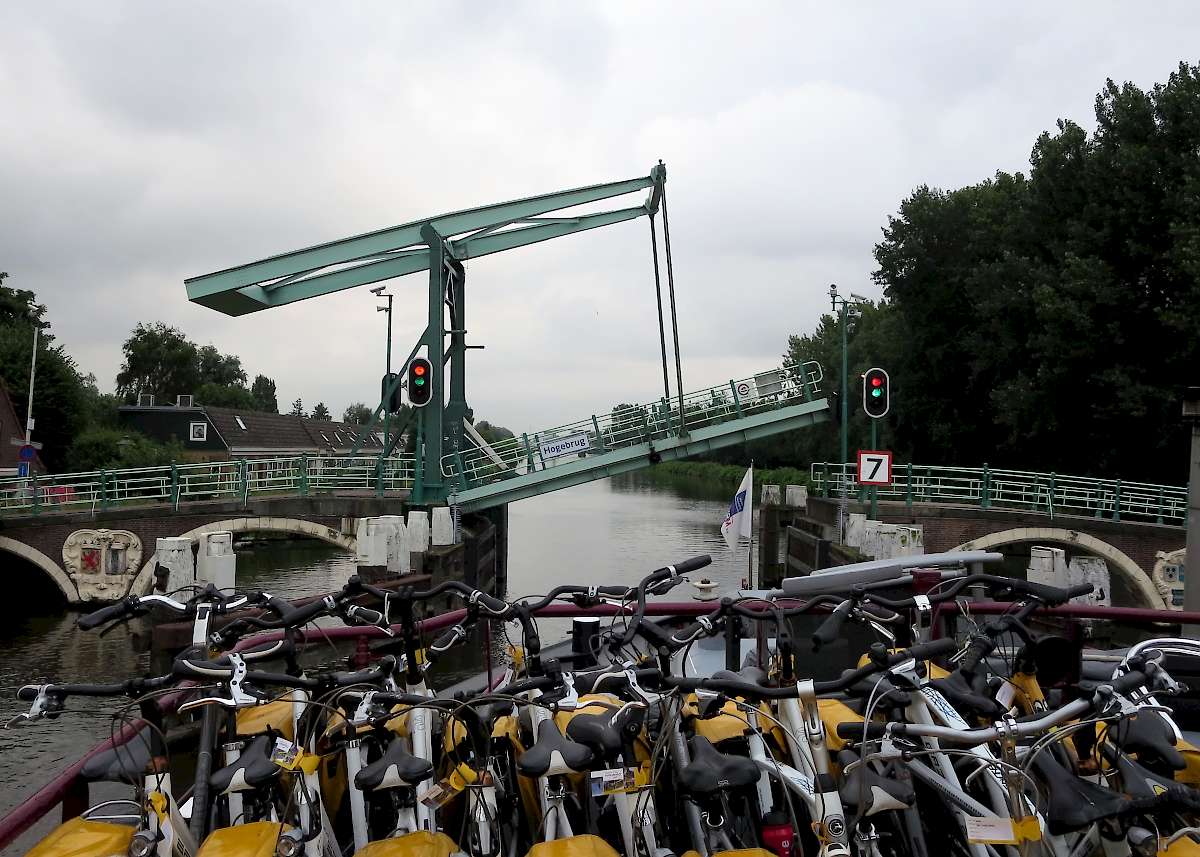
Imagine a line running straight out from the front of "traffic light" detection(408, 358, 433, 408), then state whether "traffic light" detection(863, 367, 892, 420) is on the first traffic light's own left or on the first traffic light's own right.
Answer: on the first traffic light's own left

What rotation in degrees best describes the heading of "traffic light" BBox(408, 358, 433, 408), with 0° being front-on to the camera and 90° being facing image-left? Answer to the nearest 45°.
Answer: approximately 0°

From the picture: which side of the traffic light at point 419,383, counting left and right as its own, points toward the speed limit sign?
left

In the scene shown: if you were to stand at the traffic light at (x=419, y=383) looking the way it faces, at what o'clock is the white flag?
The white flag is roughly at 10 o'clock from the traffic light.

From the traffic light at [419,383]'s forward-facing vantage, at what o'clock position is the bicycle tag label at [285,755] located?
The bicycle tag label is roughly at 12 o'clock from the traffic light.

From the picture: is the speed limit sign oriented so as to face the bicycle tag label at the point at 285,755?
yes

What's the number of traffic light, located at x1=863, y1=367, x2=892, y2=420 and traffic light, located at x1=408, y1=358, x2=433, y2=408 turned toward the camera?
2

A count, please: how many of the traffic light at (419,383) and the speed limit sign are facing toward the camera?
2

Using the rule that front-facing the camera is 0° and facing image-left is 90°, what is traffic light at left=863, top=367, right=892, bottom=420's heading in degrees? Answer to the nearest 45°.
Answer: approximately 0°

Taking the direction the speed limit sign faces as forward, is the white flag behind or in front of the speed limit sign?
in front
